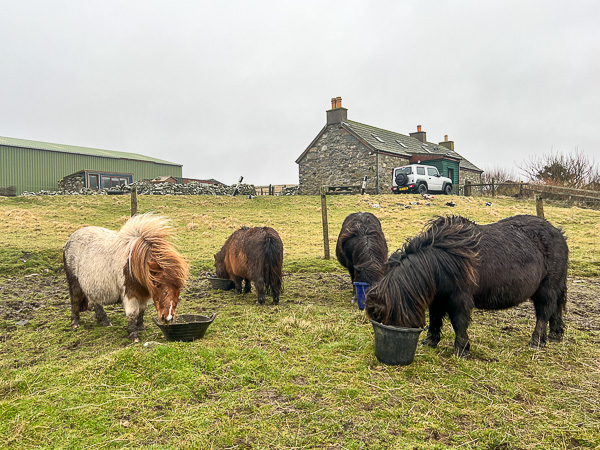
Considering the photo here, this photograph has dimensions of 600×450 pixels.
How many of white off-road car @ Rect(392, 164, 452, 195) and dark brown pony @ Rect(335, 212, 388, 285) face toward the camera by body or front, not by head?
1

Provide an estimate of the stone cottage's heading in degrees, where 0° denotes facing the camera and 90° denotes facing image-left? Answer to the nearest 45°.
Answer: approximately 315°

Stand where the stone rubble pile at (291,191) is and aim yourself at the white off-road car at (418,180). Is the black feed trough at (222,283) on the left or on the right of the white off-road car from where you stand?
right

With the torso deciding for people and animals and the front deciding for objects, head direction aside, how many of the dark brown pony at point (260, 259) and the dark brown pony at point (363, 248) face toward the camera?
1

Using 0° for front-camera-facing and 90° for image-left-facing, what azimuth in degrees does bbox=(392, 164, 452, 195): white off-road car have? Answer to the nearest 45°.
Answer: approximately 225°

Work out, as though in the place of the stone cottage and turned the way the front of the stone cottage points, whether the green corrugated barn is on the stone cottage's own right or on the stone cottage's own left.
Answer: on the stone cottage's own right

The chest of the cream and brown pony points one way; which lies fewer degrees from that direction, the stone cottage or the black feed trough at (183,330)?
the black feed trough

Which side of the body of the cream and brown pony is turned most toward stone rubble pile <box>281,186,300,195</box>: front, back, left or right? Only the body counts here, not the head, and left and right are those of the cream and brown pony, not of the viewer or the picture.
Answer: left

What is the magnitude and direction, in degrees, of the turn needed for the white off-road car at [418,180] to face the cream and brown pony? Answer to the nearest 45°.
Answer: approximately 135° to its right

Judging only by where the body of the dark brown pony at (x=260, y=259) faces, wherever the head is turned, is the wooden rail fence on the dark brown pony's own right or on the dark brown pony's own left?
on the dark brown pony's own right
